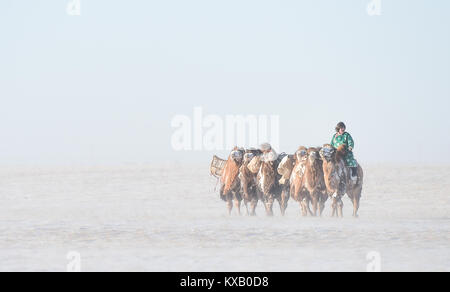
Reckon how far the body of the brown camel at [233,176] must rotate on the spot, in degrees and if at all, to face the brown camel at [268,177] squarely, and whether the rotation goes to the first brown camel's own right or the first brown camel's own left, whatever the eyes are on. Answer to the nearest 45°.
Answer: approximately 45° to the first brown camel's own left

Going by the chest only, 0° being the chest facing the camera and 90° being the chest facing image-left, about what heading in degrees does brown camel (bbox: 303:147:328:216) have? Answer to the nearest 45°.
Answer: approximately 0°

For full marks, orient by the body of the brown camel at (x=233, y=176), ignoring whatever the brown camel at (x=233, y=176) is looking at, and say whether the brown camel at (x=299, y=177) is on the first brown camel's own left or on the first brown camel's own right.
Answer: on the first brown camel's own left

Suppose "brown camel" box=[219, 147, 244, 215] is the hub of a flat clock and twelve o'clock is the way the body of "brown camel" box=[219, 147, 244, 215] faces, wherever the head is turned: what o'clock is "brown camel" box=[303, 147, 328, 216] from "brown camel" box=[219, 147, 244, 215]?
"brown camel" box=[303, 147, 328, 216] is roughly at 10 o'clock from "brown camel" box=[219, 147, 244, 215].

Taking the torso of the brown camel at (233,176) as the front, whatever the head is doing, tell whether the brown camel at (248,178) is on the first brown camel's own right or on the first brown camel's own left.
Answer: on the first brown camel's own left

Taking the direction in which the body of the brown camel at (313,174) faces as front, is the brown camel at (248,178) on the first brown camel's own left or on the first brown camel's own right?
on the first brown camel's own right

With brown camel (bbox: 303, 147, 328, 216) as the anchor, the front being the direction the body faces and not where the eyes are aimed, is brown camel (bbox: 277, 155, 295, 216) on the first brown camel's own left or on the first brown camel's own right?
on the first brown camel's own right

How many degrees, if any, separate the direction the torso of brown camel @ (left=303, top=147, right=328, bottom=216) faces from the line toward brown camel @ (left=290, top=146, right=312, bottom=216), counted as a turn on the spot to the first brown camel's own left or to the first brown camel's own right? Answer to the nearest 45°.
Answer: approximately 135° to the first brown camel's own right

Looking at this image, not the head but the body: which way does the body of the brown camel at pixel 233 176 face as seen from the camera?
toward the camera

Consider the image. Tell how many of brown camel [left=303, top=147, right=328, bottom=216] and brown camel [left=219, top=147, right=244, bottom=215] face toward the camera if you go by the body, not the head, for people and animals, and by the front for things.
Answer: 2

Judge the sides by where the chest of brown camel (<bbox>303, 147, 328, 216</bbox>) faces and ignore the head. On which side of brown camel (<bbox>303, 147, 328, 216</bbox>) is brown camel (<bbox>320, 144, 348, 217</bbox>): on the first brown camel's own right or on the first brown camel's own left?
on the first brown camel's own left

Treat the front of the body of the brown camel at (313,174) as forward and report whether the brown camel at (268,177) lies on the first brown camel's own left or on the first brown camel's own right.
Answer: on the first brown camel's own right
